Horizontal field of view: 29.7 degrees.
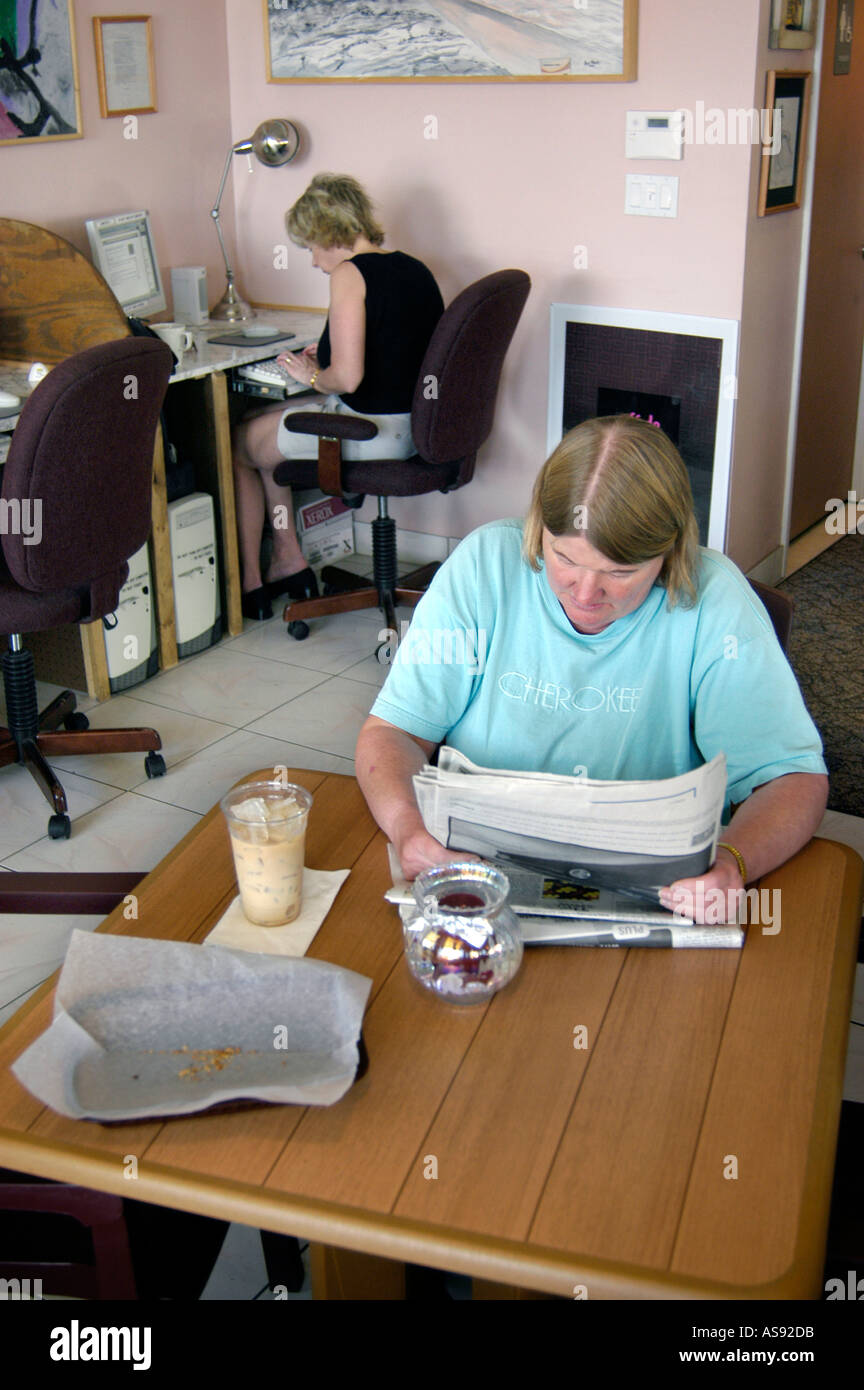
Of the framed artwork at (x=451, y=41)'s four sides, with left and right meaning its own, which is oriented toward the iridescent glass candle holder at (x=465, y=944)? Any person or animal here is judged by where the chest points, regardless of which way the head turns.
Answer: front

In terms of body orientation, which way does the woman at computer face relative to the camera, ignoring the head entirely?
to the viewer's left

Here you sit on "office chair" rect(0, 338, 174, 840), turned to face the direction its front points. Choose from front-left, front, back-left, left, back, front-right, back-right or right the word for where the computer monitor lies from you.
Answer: front-right

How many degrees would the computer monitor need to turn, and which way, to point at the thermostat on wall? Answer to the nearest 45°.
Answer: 0° — it already faces it

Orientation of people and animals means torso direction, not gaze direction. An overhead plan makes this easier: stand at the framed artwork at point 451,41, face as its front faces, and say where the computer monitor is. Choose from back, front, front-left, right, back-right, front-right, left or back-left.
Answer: right

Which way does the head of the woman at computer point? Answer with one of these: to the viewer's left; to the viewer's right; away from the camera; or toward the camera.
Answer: to the viewer's left

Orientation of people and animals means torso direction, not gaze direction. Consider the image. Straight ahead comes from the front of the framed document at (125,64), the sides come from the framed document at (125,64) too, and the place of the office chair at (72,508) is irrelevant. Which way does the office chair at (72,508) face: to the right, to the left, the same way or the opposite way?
the opposite way

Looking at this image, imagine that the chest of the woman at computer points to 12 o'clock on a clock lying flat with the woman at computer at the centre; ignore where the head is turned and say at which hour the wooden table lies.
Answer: The wooden table is roughly at 9 o'clock from the woman at computer.

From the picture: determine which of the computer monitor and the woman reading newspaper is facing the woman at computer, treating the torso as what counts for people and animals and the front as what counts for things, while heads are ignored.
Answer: the computer monitor

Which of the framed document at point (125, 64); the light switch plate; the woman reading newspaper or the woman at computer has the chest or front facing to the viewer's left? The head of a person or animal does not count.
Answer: the woman at computer

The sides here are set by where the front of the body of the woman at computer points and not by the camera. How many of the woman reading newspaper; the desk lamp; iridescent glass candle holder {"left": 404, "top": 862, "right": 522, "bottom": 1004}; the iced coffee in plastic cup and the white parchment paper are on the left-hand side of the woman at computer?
4

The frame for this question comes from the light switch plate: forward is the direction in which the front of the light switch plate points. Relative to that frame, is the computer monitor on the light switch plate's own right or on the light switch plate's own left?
on the light switch plate's own right

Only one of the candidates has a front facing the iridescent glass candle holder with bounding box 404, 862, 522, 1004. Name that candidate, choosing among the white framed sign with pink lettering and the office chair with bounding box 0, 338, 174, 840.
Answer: the white framed sign with pink lettering

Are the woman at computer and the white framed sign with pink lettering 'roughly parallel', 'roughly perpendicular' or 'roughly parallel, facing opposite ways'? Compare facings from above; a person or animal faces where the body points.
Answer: roughly perpendicular
